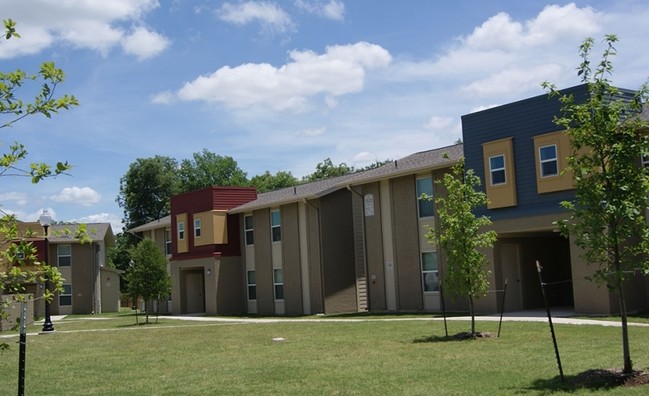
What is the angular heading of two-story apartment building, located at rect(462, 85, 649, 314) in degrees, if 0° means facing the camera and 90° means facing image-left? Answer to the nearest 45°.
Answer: approximately 45°

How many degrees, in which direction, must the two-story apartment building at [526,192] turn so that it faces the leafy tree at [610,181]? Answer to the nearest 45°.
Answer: approximately 45° to its left

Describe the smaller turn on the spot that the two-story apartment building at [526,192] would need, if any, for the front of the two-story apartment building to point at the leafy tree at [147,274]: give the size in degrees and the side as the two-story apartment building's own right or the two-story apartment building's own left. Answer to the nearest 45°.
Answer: approximately 45° to the two-story apartment building's own right
